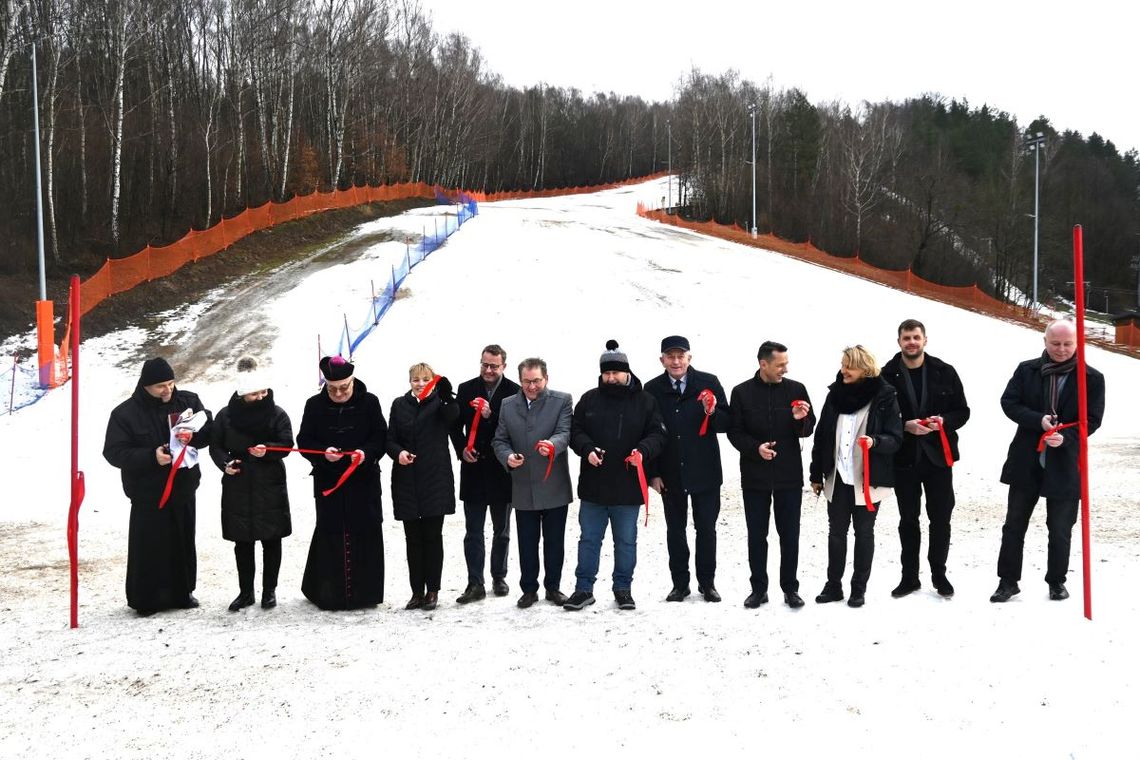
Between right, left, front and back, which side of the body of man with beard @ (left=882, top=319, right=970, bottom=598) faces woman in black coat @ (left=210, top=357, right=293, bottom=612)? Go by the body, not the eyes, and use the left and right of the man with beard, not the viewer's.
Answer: right

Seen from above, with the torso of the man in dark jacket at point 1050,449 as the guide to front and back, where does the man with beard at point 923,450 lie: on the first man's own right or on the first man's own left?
on the first man's own right

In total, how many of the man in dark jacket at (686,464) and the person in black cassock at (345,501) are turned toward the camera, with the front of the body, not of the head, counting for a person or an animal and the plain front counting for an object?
2

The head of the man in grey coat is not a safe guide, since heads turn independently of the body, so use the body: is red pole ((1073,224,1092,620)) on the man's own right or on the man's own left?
on the man's own left

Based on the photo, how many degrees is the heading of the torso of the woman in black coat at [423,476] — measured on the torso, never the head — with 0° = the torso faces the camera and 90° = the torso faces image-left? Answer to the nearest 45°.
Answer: approximately 0°

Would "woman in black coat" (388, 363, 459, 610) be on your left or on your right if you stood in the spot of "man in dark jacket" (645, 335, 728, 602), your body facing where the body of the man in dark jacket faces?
on your right

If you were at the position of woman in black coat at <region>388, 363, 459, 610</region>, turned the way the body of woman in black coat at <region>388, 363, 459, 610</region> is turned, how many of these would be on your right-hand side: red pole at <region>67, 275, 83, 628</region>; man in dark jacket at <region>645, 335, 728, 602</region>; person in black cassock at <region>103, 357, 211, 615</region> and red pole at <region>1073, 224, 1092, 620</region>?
2

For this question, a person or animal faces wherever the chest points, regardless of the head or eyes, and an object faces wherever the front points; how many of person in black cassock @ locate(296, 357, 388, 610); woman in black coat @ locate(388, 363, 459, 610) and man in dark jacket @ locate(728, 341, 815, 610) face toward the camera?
3
